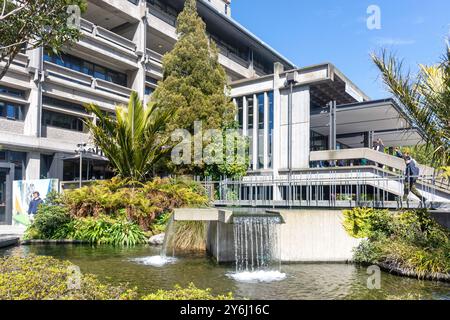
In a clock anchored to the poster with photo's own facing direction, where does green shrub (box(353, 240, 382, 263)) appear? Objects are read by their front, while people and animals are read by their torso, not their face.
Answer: The green shrub is roughly at 11 o'clock from the poster with photo.

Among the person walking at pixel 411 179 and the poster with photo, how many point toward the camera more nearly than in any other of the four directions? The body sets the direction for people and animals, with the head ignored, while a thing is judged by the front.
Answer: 1

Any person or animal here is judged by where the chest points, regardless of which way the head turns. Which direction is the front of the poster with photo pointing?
toward the camera

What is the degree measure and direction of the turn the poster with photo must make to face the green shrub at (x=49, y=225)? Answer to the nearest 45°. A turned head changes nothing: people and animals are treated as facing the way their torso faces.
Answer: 0° — it already faces it

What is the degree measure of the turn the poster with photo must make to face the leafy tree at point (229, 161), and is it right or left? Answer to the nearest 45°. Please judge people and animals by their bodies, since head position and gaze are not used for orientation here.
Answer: approximately 90° to its left

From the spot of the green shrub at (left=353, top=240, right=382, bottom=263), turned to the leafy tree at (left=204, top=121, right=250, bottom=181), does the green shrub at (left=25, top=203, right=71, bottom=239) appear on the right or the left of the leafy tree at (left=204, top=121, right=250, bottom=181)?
left

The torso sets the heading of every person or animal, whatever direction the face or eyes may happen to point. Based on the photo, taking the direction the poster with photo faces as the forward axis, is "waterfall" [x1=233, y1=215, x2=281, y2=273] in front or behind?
in front

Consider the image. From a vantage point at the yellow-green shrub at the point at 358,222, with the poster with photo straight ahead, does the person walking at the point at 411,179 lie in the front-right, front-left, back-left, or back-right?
back-right
